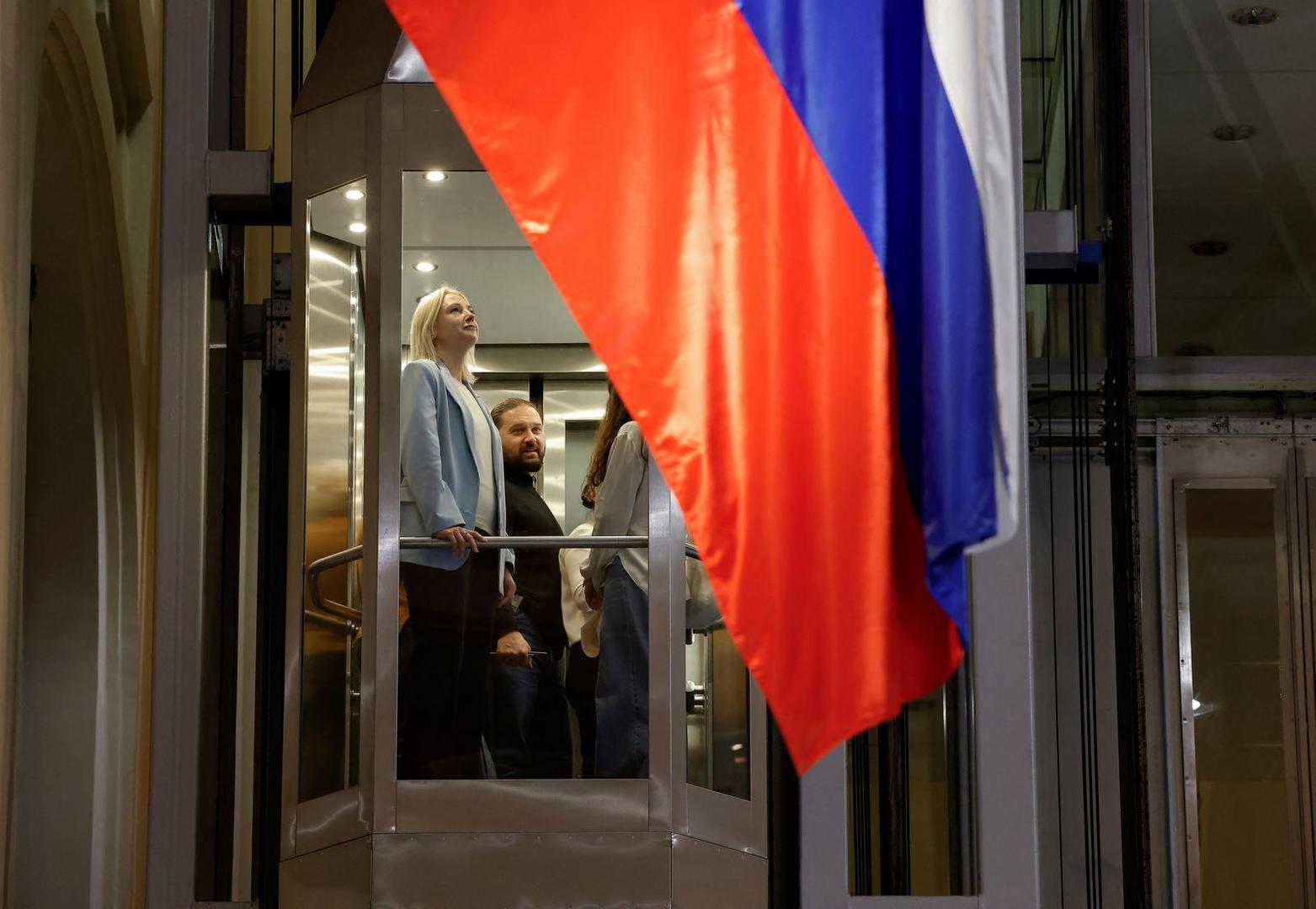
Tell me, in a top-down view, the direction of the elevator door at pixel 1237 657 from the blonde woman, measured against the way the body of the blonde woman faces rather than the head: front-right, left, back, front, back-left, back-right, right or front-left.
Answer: left

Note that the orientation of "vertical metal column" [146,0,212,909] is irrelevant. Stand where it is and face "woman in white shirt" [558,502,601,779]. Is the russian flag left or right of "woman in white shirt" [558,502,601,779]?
right

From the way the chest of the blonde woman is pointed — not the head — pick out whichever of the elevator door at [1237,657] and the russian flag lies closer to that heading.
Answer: the russian flag

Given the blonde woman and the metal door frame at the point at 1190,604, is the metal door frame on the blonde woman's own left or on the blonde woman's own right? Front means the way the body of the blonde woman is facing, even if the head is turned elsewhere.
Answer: on the blonde woman's own left
